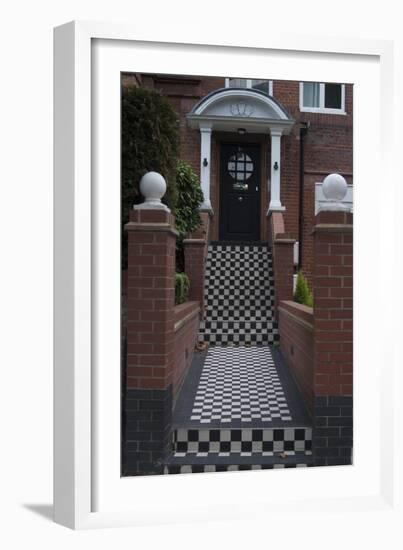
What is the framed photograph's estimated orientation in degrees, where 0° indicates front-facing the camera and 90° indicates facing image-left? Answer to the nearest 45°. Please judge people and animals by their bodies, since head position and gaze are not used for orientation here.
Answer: approximately 315°
